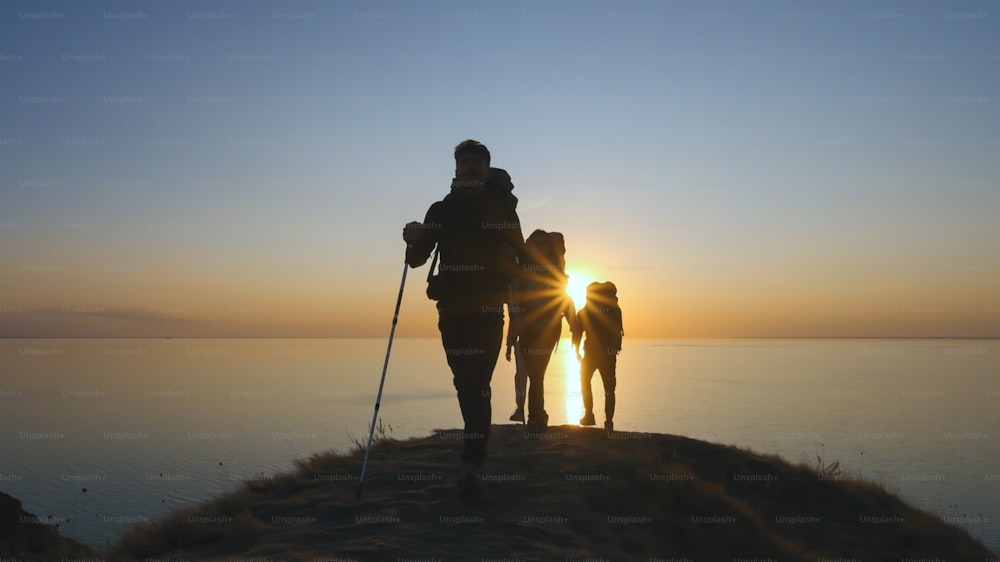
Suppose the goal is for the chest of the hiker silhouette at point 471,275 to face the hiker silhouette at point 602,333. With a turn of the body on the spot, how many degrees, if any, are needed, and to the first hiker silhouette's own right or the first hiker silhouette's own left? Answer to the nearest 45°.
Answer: approximately 180°

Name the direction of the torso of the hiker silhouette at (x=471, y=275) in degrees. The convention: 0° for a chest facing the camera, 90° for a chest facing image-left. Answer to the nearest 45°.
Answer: approximately 0°

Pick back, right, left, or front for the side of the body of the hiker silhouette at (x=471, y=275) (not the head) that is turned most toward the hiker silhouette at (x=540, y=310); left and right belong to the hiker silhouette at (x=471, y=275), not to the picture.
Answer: back
